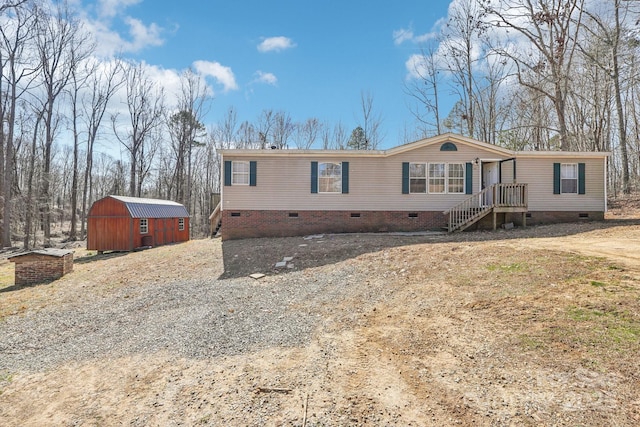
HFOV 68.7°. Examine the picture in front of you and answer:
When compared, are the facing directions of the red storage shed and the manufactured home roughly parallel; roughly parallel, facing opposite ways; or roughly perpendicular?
roughly perpendicular

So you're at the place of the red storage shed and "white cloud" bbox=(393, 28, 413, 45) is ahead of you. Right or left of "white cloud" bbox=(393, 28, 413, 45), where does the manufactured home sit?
right

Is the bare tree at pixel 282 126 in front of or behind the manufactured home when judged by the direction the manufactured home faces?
behind

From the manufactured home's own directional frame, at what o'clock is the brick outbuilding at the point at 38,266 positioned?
The brick outbuilding is roughly at 2 o'clock from the manufactured home.

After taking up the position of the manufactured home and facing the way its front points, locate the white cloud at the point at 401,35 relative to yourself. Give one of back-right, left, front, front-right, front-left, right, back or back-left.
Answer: back

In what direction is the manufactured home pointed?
toward the camera

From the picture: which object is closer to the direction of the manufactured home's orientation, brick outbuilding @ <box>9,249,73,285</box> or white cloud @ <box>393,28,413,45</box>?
the brick outbuilding
